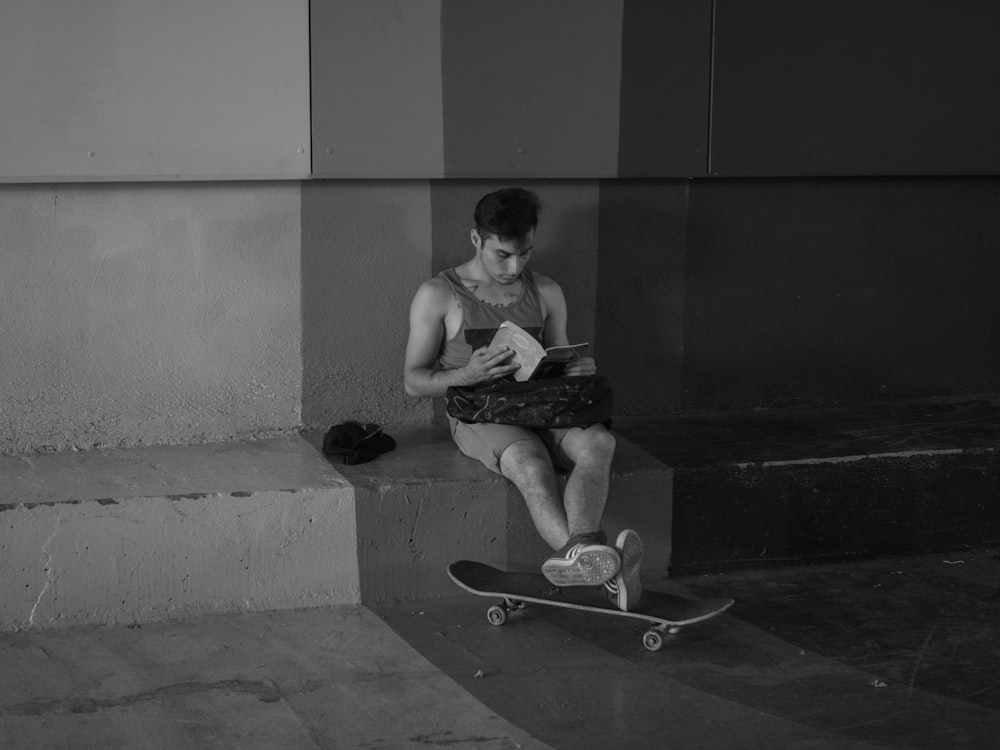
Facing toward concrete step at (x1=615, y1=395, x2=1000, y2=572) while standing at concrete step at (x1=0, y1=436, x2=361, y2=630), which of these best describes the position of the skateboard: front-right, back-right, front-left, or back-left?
front-right

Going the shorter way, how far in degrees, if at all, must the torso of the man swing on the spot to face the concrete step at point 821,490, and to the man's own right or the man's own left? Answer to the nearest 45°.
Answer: approximately 45° to the man's own left

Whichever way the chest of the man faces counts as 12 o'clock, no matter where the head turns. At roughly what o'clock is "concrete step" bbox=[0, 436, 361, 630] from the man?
The concrete step is roughly at 4 o'clock from the man.

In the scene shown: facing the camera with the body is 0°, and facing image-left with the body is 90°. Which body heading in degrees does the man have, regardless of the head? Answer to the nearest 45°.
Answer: approximately 315°
